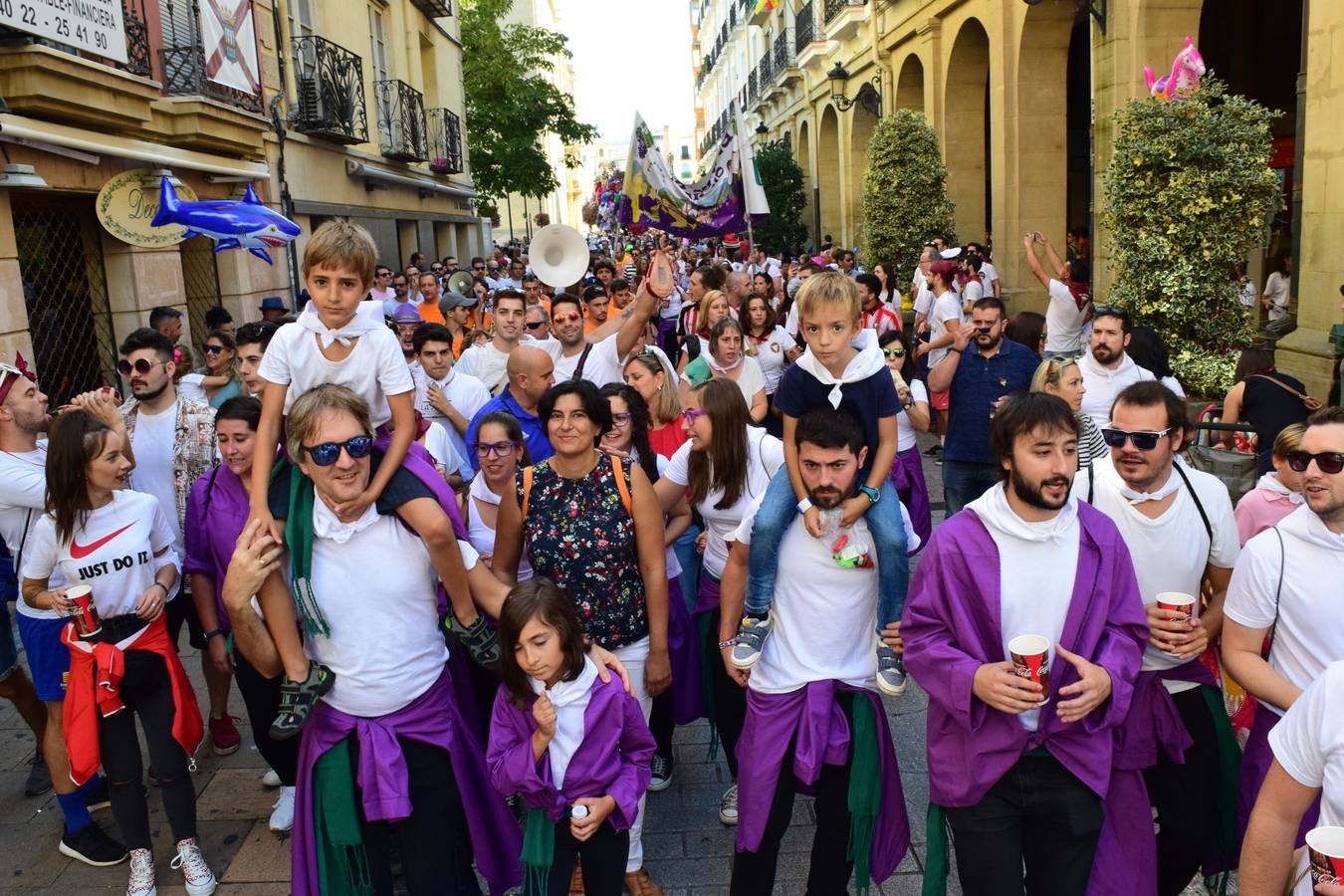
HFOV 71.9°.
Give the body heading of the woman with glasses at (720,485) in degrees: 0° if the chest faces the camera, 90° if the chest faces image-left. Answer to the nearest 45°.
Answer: approximately 45°

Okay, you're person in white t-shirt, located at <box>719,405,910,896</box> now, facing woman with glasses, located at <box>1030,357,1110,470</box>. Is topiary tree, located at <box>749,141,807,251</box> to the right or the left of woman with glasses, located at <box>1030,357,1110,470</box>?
left

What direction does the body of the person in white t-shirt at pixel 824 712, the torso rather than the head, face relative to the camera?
toward the camera

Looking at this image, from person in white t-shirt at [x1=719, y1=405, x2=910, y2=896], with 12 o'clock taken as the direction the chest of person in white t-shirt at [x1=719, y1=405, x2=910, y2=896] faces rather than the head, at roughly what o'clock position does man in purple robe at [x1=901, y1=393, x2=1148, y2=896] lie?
man in purple robe at [x1=901, y1=393, x2=1148, y2=896] is roughly at 10 o'clock from person in white t-shirt at [x1=719, y1=405, x2=910, y2=896].

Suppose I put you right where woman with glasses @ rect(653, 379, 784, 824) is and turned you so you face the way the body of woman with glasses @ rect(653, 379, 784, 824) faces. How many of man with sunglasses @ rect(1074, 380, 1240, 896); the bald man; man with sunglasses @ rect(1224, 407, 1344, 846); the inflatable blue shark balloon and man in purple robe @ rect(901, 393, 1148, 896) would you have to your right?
2

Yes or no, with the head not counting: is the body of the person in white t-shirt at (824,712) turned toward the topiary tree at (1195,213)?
no

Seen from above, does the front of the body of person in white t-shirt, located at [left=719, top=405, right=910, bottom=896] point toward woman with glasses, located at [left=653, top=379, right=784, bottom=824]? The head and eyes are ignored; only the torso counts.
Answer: no

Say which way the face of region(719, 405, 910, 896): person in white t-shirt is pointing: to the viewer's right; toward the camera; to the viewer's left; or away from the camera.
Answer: toward the camera

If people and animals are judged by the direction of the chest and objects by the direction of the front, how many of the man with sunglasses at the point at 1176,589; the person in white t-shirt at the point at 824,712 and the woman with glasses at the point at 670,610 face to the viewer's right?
0

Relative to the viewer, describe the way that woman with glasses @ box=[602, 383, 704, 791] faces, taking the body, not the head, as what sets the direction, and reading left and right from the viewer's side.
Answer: facing the viewer and to the left of the viewer

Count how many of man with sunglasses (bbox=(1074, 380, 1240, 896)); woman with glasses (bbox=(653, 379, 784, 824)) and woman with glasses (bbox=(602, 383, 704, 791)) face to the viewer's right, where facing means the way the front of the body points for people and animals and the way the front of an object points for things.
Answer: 0

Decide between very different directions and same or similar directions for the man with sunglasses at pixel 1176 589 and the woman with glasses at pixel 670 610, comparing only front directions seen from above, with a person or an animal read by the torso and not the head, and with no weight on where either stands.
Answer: same or similar directions

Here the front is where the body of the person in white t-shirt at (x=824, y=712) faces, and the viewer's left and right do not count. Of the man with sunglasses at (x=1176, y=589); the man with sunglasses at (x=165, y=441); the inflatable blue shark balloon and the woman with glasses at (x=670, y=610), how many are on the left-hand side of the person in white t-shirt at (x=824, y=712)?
1

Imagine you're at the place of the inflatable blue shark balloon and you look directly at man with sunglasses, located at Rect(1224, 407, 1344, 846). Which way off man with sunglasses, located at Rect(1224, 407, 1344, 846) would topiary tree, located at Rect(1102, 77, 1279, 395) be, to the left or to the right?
left

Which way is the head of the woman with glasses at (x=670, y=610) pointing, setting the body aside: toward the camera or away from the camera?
toward the camera

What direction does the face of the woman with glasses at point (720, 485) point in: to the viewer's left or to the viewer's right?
to the viewer's left

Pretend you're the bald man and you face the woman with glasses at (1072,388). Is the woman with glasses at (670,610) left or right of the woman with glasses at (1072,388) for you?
right

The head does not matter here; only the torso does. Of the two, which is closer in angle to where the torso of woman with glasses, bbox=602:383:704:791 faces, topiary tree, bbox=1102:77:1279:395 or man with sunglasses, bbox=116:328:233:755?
the man with sunglasses
